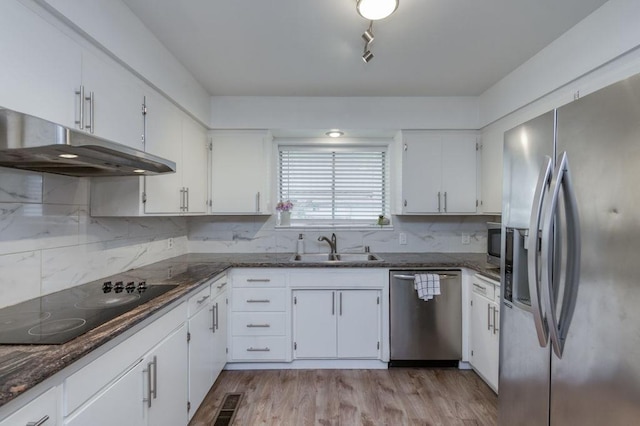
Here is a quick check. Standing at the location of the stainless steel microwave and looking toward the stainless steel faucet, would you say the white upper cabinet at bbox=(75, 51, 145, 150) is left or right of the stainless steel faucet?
left

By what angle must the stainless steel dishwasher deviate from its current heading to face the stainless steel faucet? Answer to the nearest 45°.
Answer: approximately 90° to its right

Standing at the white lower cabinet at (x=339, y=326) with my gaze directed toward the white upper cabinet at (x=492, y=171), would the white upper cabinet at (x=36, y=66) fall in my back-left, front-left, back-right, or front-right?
back-right

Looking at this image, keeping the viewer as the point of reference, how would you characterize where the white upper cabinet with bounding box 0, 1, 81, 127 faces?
facing the viewer and to the right of the viewer

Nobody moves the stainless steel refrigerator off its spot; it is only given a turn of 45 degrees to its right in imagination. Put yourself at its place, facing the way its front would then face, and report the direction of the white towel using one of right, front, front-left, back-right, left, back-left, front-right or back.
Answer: front-right

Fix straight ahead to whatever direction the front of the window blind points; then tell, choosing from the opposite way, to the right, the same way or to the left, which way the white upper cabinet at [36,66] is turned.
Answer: to the left

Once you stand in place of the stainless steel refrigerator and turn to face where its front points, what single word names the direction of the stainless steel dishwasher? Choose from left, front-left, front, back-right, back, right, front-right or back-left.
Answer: right

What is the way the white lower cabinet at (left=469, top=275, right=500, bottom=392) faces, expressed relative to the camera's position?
facing the viewer and to the left of the viewer

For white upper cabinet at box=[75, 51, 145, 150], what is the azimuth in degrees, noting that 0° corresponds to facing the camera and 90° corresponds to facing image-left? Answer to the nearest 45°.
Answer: approximately 315°

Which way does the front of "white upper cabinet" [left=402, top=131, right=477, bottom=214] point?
toward the camera

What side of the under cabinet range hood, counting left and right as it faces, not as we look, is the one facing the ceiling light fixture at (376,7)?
front

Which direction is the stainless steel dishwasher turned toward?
toward the camera

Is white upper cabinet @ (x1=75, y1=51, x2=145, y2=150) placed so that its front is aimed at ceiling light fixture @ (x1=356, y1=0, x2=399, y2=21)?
yes
